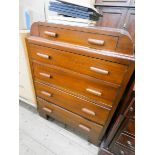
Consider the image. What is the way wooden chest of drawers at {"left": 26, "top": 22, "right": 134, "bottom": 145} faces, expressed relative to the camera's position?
facing the viewer and to the left of the viewer
